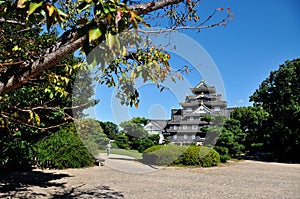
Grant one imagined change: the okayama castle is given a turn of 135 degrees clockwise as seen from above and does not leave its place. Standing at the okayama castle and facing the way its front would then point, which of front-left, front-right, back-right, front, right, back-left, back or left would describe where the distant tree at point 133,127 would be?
left

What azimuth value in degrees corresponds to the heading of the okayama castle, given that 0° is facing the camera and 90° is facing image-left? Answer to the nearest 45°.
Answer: approximately 0°

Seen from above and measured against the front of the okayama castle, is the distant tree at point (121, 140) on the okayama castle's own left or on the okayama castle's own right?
on the okayama castle's own right

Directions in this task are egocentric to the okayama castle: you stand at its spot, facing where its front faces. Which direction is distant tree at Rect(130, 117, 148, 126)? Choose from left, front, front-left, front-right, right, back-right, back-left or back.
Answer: front-right
